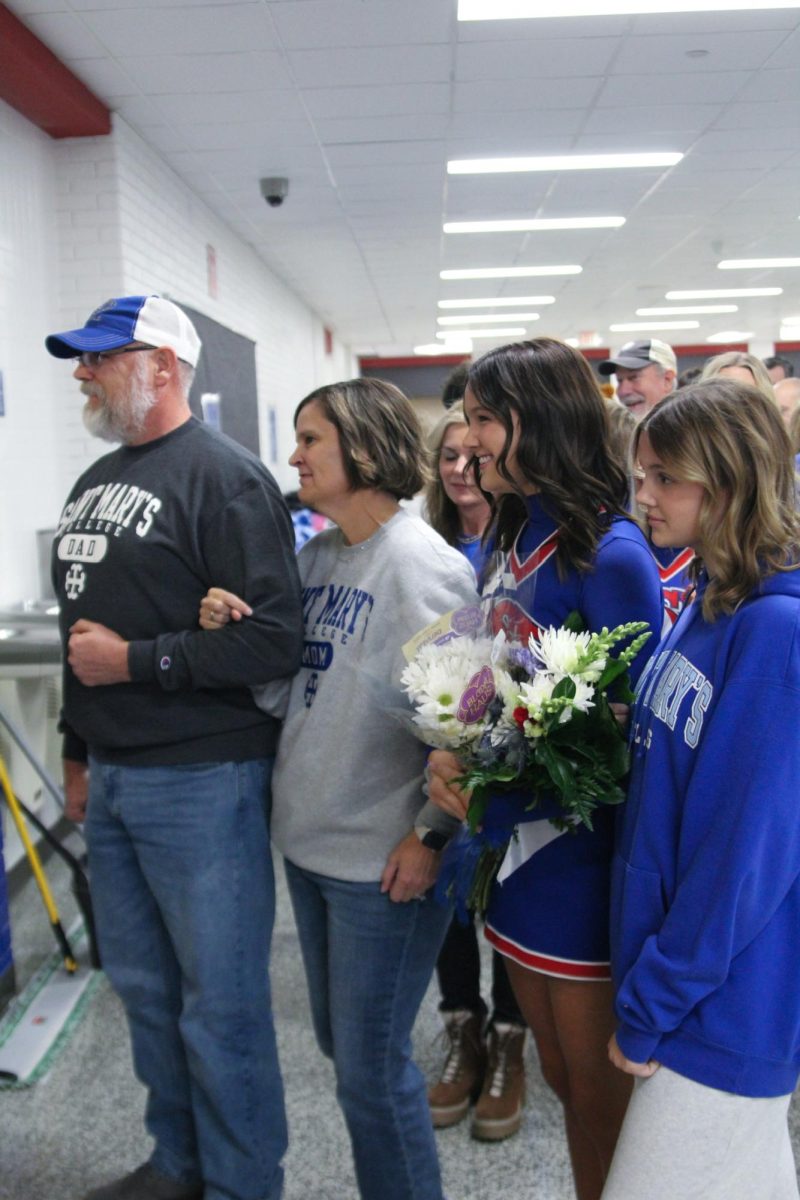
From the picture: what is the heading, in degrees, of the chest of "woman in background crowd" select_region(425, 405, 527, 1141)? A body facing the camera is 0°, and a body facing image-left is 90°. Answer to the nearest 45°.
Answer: approximately 0°

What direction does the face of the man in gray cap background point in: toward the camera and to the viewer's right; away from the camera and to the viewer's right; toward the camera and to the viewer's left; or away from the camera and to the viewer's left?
toward the camera and to the viewer's left

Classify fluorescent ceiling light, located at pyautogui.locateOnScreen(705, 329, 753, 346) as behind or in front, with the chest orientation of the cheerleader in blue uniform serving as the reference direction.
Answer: behind

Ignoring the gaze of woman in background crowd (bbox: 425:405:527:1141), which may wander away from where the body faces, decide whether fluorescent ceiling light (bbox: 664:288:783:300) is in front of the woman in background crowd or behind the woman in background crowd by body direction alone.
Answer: behind

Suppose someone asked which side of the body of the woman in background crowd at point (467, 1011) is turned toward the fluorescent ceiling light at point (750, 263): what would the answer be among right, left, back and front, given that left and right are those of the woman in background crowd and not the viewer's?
back

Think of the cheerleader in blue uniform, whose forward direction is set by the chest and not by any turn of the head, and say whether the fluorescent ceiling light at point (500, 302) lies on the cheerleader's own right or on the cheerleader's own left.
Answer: on the cheerleader's own right

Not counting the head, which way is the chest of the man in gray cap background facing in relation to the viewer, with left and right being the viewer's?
facing the viewer and to the left of the viewer

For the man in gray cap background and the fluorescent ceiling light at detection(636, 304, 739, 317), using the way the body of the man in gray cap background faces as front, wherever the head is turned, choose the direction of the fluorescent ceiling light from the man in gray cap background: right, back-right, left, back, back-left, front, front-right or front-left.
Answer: back-right

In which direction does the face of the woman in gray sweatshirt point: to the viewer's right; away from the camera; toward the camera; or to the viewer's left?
to the viewer's left

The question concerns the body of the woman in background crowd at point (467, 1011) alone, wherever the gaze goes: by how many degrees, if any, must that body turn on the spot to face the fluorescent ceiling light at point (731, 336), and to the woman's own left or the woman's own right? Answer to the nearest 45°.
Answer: approximately 180°

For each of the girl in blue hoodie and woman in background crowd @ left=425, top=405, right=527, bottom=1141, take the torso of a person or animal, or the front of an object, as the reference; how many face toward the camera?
1

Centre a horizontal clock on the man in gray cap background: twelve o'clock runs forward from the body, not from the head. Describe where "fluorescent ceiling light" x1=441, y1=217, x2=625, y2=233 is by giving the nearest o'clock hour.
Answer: The fluorescent ceiling light is roughly at 4 o'clock from the man in gray cap background.

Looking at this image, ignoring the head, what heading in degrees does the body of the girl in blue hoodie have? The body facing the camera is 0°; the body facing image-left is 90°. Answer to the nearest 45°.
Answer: approximately 90°

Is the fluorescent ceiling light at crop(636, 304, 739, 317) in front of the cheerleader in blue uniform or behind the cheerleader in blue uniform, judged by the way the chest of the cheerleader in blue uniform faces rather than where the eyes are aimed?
behind
